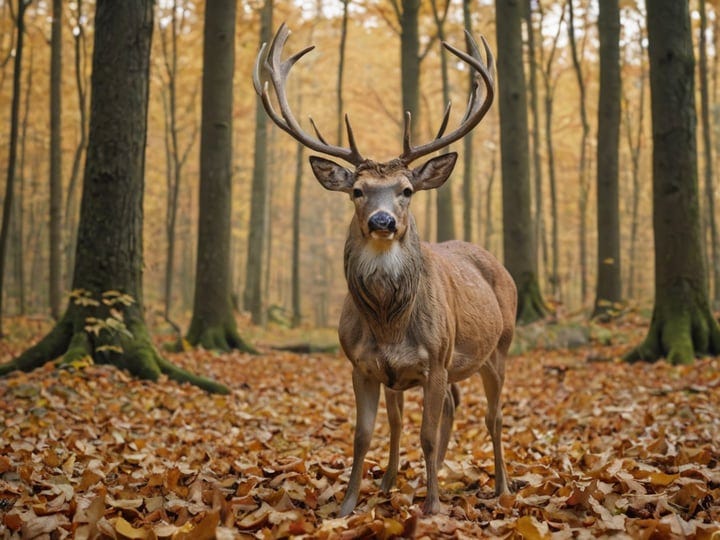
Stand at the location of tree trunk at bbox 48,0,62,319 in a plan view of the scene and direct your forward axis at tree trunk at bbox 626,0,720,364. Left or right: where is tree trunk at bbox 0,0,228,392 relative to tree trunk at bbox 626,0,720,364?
right

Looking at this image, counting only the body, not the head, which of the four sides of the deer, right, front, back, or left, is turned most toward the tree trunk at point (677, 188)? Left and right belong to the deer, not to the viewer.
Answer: back

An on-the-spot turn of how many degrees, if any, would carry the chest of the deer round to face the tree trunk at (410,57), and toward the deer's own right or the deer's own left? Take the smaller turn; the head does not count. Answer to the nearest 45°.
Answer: approximately 135° to the deer's own right

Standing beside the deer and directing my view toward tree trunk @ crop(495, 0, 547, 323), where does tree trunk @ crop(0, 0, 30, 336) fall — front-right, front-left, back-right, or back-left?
front-left

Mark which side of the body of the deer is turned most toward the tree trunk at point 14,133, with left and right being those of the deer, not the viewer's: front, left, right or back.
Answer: right

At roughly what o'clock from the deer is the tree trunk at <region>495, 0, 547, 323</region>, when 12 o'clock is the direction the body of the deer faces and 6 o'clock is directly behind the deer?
The tree trunk is roughly at 5 o'clock from the deer.

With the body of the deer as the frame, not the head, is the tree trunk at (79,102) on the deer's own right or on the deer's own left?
on the deer's own right

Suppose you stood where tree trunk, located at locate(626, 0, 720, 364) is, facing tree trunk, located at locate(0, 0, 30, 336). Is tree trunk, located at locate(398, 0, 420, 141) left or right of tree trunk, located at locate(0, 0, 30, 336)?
right

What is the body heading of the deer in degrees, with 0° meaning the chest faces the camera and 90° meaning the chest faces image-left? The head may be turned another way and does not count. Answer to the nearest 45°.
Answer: approximately 45°

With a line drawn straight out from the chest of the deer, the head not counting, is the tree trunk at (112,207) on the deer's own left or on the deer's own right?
on the deer's own right

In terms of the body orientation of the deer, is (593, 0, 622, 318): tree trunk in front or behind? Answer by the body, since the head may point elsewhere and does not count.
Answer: behind

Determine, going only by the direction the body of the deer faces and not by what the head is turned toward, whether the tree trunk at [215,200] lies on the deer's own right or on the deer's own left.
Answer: on the deer's own right

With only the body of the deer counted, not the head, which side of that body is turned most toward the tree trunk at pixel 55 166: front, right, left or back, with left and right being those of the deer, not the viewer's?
right
